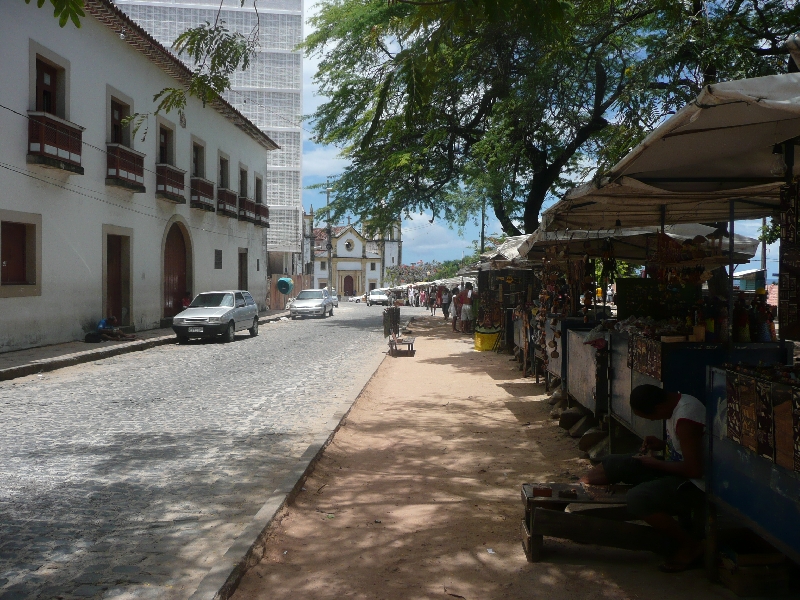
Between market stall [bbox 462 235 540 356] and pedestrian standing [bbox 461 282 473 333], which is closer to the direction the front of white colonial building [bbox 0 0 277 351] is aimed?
the market stall

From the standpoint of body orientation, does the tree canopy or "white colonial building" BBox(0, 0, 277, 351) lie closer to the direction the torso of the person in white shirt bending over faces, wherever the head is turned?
the white colonial building

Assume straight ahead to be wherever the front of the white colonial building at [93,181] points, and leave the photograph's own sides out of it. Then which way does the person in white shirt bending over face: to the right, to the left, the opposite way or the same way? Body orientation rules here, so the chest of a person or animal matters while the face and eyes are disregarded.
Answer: the opposite way

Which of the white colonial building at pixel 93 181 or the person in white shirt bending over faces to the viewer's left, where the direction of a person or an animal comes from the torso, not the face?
the person in white shirt bending over

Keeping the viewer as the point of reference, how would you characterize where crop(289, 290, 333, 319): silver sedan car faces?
facing the viewer and to the left of the viewer

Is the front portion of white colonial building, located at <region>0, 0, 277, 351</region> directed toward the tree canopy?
yes

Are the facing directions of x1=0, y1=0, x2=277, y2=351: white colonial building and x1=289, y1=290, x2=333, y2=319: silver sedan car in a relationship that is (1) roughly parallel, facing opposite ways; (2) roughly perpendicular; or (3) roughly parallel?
roughly perpendicular

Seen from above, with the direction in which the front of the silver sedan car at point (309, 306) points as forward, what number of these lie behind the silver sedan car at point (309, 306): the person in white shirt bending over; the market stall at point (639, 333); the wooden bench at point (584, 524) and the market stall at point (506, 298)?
0

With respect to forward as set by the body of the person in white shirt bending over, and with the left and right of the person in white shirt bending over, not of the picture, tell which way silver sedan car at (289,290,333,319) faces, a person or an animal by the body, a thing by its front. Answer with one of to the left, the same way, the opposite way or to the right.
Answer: to the left

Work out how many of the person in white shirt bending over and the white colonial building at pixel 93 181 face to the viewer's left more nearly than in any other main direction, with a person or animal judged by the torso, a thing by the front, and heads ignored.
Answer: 1

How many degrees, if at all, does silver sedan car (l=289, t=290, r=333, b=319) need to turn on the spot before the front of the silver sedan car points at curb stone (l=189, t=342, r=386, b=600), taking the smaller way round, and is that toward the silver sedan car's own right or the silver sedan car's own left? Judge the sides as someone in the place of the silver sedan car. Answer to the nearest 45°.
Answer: approximately 45° to the silver sedan car's own left

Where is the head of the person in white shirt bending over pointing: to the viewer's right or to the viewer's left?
to the viewer's left

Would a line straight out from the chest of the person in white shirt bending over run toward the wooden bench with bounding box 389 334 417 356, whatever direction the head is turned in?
no

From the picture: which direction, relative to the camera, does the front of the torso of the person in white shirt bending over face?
to the viewer's left

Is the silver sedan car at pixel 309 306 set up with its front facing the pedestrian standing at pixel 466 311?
no

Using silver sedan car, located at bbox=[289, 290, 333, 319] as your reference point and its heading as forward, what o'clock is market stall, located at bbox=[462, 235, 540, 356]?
The market stall is roughly at 10 o'clock from the silver sedan car.

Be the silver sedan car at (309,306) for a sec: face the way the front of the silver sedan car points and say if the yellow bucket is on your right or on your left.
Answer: on your left

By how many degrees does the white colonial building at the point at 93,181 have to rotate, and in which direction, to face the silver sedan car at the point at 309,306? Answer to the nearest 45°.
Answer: approximately 90° to its left

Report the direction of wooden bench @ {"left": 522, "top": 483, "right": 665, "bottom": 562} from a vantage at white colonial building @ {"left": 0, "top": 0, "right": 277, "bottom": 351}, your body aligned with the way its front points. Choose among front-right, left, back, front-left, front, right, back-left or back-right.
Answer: front-right

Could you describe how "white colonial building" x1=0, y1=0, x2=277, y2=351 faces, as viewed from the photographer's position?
facing the viewer and to the right of the viewer
